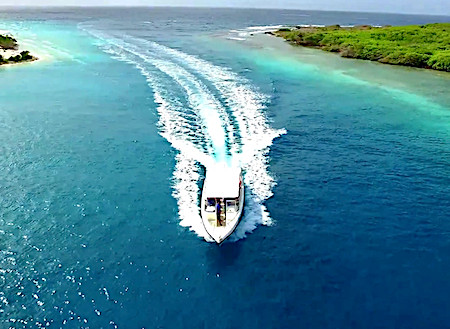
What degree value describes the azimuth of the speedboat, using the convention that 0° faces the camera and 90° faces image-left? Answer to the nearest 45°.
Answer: approximately 0°
